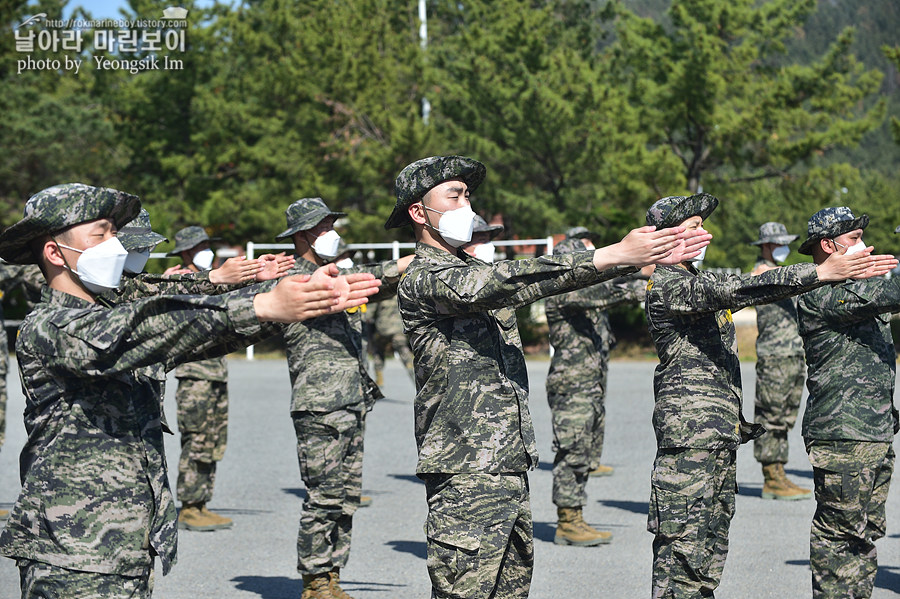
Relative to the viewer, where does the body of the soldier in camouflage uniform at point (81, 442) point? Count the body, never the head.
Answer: to the viewer's right

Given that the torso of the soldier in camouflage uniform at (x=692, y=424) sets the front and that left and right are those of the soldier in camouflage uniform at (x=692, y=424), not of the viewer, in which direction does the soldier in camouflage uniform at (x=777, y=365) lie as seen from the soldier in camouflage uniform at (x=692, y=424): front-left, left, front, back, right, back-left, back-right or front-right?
left

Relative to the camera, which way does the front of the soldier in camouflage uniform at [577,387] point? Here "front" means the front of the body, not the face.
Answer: to the viewer's right

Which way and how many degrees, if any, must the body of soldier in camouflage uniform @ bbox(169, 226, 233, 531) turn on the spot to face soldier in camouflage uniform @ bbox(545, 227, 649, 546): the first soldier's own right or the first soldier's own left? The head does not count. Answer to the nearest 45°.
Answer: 0° — they already face them

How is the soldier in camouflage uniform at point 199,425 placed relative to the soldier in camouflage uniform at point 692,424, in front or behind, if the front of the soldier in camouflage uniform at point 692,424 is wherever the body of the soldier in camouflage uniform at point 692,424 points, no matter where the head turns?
behind

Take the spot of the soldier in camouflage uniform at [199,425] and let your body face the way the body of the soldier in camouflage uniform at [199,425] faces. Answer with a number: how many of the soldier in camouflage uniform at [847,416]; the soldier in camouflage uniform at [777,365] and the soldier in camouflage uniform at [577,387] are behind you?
0

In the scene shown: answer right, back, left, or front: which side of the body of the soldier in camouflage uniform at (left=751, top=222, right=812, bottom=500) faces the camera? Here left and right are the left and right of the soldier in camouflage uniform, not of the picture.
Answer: right

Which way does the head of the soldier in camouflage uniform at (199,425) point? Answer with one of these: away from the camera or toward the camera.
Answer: toward the camera

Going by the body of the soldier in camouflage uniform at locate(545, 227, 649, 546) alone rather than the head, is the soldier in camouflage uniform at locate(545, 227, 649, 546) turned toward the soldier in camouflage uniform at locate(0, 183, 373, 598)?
no

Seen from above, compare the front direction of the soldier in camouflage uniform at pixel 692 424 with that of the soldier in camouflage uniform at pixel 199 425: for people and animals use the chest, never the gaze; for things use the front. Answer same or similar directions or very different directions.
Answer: same or similar directions

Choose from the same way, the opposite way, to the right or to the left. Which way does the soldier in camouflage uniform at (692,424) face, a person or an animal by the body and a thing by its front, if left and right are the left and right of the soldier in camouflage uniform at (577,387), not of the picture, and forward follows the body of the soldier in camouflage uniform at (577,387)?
the same way

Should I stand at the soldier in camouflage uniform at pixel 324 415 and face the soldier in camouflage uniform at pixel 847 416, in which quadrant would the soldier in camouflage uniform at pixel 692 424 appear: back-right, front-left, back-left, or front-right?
front-right

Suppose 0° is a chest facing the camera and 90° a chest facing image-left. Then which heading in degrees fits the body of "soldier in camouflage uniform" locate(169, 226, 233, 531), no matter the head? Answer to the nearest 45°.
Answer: approximately 270°

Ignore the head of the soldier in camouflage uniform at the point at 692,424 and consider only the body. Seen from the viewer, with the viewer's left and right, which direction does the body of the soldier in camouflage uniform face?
facing to the right of the viewer

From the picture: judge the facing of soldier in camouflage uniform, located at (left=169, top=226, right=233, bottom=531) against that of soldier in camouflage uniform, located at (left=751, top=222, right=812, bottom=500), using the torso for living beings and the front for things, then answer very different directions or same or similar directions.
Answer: same or similar directions
